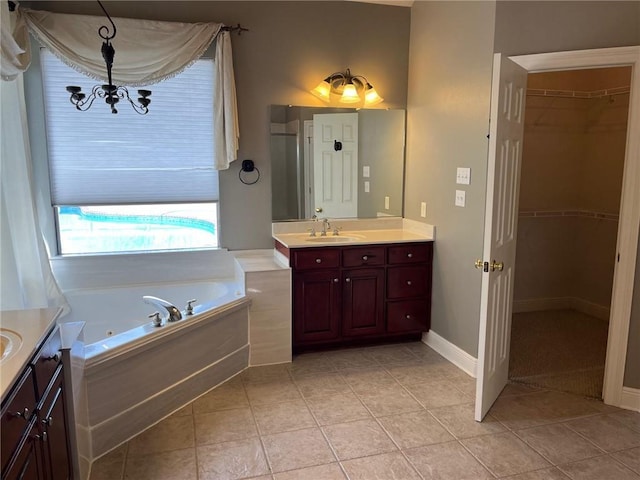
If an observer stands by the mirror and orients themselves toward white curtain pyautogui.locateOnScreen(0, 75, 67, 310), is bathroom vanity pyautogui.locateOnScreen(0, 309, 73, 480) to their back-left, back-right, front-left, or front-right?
front-left

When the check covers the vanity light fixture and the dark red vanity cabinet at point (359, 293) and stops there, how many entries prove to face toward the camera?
2

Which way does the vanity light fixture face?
toward the camera

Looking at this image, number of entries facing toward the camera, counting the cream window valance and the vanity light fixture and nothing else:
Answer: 2

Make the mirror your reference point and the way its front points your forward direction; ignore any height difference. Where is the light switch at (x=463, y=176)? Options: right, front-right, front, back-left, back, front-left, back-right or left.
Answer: front-left

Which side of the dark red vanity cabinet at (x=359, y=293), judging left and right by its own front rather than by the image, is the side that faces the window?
right

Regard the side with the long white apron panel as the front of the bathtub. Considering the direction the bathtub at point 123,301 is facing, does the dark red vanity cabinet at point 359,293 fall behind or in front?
in front

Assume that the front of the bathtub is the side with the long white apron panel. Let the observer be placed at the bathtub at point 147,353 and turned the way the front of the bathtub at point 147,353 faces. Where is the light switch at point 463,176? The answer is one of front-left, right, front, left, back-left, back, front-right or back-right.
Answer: front-left

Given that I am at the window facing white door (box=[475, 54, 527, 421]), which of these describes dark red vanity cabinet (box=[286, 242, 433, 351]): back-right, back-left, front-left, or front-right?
front-left

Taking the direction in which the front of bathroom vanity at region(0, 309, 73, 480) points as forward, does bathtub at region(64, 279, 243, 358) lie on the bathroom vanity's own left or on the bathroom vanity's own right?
on the bathroom vanity's own left

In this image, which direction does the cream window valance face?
toward the camera

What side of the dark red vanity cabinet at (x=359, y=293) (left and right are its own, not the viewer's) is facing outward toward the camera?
front

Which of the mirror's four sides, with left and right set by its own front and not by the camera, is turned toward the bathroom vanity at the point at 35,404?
front

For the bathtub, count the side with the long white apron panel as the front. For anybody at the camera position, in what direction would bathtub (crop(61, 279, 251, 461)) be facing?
facing the viewer and to the right of the viewer

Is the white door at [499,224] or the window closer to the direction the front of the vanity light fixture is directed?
the white door

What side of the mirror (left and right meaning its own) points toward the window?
right
